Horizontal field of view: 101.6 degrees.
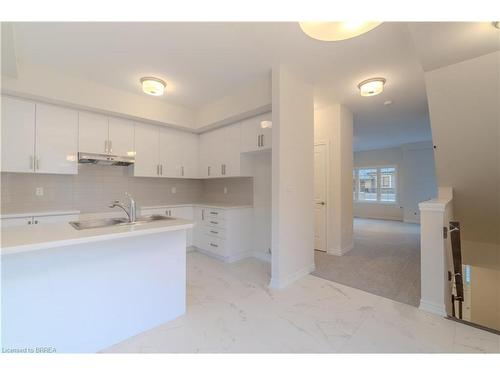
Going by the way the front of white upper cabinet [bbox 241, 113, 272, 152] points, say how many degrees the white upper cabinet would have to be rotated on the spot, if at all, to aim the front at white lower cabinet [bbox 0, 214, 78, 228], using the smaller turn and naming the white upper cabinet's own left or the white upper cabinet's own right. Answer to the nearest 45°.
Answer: approximately 45° to the white upper cabinet's own right

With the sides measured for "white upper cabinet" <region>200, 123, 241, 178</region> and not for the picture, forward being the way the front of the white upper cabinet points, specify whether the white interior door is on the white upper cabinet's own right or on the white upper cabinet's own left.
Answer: on the white upper cabinet's own left

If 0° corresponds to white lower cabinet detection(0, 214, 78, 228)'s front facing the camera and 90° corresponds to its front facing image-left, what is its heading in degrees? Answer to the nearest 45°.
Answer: approximately 0°

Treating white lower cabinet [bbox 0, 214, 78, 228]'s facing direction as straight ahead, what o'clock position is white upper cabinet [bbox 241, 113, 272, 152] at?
The white upper cabinet is roughly at 10 o'clock from the white lower cabinet.

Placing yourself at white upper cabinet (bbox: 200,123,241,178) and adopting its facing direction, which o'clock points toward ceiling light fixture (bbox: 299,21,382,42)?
The ceiling light fixture is roughly at 10 o'clock from the white upper cabinet.
